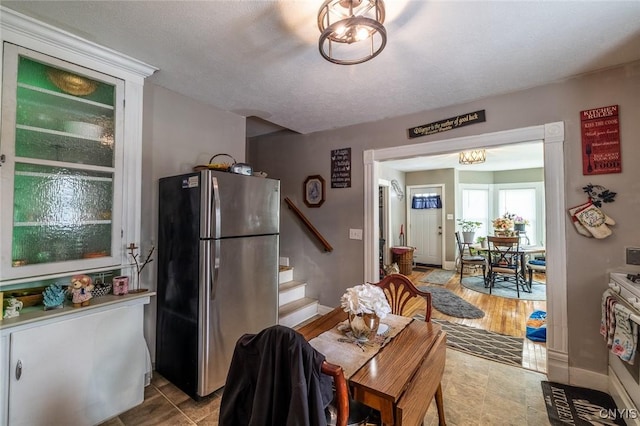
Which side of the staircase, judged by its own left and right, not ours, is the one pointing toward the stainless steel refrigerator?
right

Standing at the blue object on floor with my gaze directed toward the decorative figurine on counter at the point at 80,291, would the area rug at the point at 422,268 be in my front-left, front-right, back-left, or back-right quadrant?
back-right

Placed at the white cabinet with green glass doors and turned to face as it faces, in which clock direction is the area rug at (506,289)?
The area rug is roughly at 11 o'clock from the white cabinet with green glass doors.

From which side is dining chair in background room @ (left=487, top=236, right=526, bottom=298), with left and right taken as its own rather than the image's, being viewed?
back

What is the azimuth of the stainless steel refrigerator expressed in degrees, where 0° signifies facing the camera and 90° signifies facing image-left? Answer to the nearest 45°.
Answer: approximately 315°

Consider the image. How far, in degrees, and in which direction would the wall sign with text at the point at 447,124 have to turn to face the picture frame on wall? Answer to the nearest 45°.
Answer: approximately 90° to its right

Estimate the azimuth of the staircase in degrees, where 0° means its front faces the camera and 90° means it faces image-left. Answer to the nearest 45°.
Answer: approximately 315°

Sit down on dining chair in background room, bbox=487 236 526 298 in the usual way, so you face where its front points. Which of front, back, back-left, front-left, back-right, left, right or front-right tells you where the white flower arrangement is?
back

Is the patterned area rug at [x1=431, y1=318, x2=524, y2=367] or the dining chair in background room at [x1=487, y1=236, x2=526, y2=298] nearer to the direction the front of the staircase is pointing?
the patterned area rug

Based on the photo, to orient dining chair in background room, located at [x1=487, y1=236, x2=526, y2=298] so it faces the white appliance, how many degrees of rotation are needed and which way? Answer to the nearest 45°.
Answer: approximately 180°

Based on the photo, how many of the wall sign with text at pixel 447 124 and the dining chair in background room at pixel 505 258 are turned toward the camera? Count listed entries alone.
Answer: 1

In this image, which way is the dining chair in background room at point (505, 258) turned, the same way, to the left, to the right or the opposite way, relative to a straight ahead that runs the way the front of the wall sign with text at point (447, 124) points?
the opposite way

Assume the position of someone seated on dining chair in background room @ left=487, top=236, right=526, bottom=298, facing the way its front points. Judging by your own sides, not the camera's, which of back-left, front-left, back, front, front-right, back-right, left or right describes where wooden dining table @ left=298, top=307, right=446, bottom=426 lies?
back
